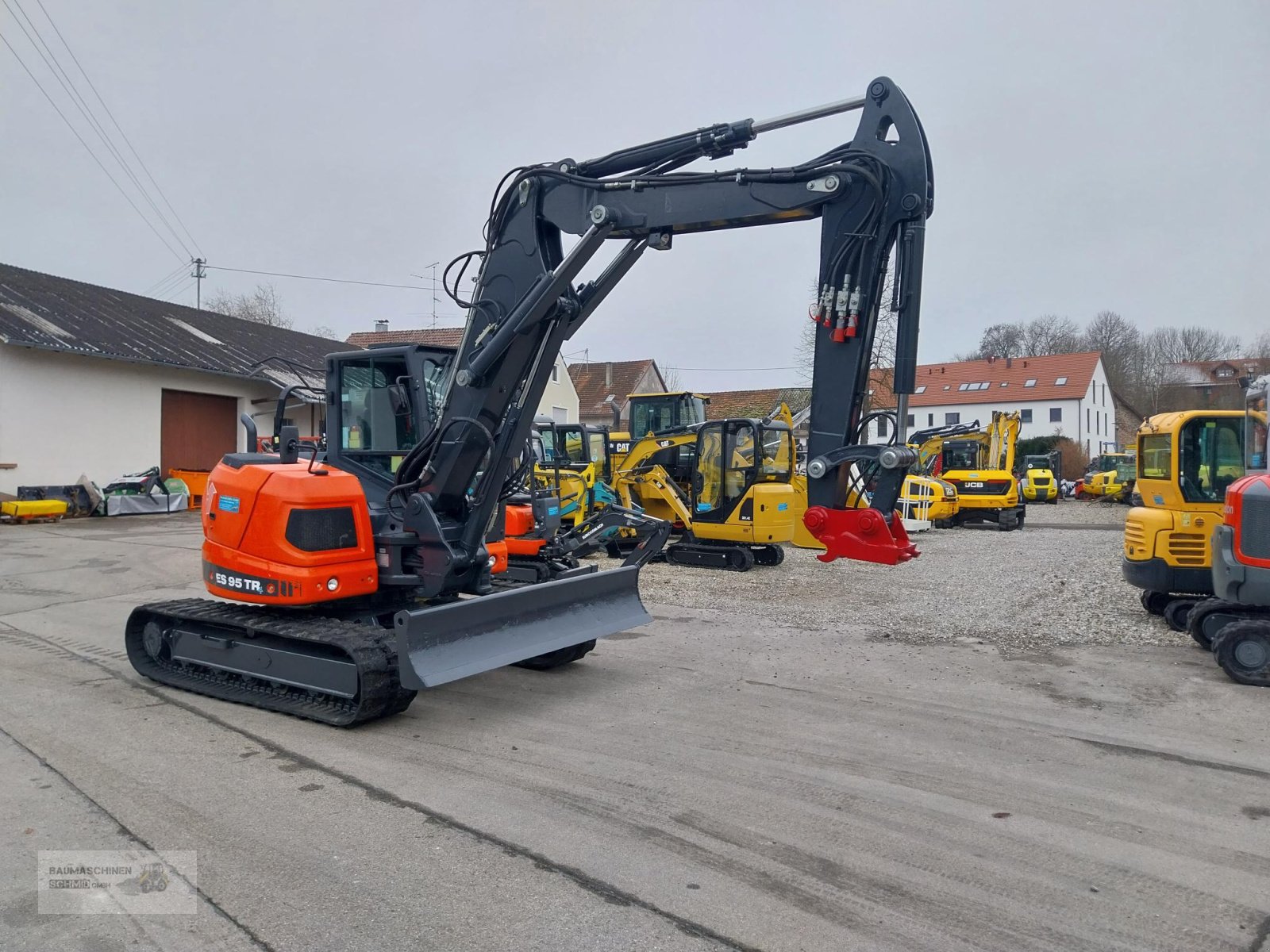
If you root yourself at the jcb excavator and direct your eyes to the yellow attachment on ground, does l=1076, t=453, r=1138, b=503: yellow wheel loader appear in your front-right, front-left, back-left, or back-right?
back-right

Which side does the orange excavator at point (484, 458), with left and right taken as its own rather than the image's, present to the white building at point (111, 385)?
back

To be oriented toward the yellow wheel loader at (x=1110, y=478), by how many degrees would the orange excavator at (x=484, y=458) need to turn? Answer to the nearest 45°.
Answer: approximately 90° to its left

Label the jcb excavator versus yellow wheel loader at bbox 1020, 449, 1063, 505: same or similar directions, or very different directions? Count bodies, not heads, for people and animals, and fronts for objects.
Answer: same or similar directions

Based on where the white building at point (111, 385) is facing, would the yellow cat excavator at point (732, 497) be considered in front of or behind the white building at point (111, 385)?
in front

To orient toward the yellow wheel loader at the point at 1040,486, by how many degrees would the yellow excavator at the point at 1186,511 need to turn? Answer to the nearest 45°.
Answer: approximately 45° to its left

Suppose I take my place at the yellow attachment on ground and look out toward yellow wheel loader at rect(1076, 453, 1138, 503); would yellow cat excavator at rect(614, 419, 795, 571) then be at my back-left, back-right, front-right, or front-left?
front-right

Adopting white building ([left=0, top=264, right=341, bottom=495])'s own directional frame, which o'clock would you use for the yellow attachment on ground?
The yellow attachment on ground is roughly at 2 o'clock from the white building.

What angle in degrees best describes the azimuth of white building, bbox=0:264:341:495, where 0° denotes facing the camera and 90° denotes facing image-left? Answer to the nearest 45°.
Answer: approximately 315°

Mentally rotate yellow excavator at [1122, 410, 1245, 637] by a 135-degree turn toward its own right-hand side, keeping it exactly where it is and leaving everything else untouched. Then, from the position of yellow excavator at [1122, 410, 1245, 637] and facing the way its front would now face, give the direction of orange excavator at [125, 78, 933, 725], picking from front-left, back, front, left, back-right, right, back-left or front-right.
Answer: front-right
